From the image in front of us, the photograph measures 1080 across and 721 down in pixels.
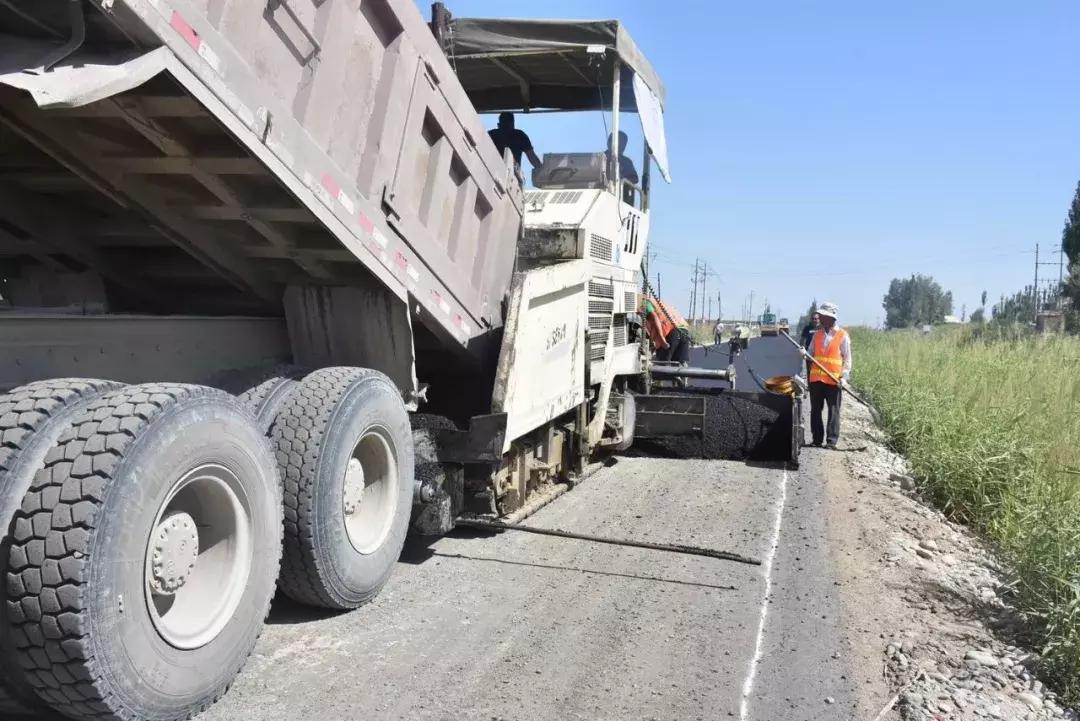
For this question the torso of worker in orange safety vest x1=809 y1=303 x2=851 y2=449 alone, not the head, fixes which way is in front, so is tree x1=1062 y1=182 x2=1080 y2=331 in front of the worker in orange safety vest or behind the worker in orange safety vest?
behind

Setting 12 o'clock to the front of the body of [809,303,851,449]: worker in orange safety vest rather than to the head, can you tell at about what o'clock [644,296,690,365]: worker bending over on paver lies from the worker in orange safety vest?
The worker bending over on paver is roughly at 2 o'clock from the worker in orange safety vest.

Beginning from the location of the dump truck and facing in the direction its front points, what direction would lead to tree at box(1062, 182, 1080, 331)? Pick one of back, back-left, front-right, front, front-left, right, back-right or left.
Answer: back

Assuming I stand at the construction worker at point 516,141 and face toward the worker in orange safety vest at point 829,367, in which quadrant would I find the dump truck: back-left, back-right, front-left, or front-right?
back-right

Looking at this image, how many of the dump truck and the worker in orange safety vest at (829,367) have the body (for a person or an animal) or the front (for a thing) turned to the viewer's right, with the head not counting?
0

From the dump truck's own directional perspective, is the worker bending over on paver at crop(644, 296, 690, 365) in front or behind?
behind

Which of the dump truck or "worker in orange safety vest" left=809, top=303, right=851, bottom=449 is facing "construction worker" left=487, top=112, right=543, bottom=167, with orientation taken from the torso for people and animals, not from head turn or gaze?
the worker in orange safety vest

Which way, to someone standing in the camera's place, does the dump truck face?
facing the viewer and to the left of the viewer
